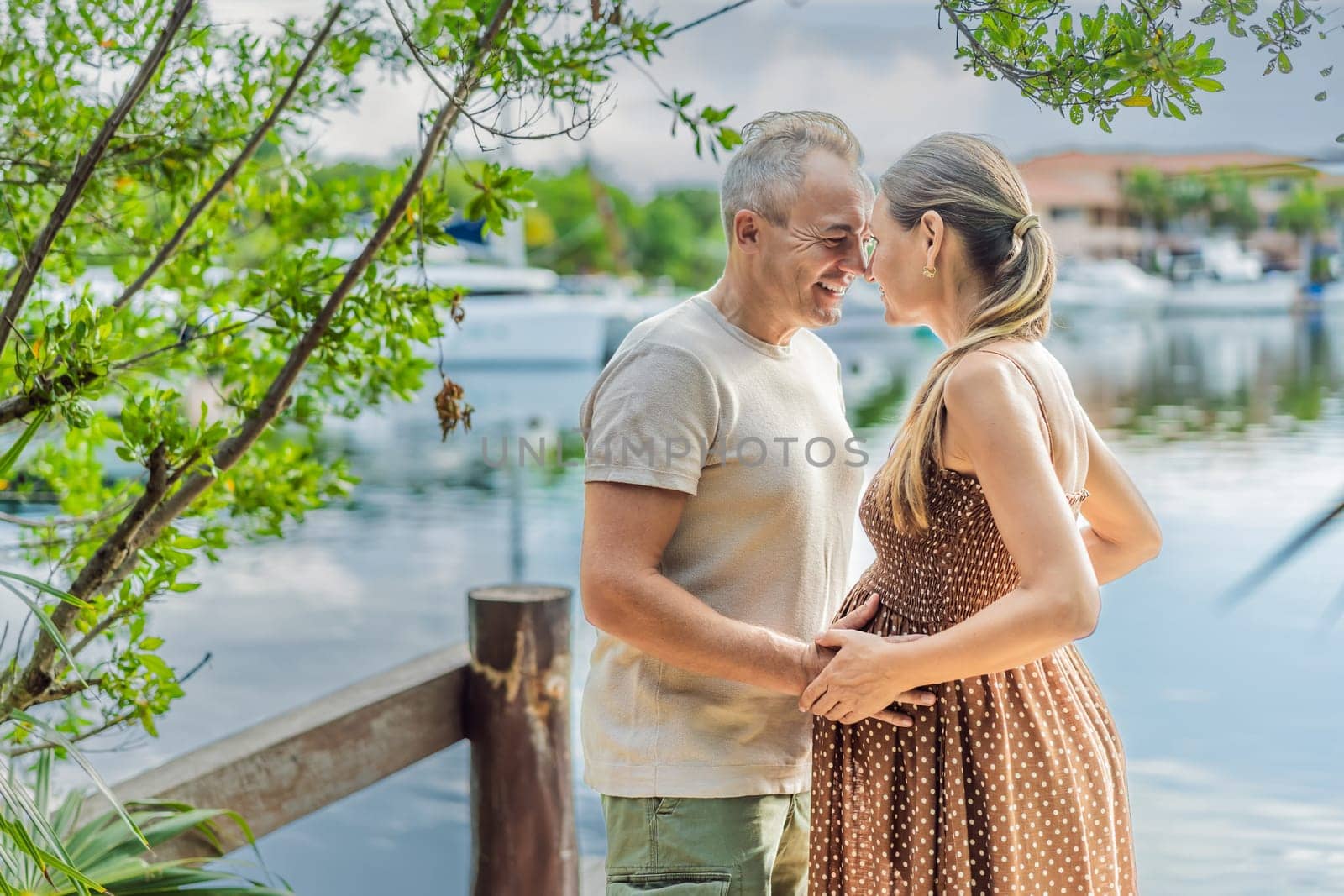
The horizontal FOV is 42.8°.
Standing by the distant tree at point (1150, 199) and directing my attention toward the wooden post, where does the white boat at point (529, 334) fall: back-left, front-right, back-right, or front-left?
front-right

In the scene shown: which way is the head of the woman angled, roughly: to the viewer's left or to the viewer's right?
to the viewer's left

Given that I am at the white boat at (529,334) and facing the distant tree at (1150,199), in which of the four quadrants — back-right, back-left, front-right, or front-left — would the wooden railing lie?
back-right

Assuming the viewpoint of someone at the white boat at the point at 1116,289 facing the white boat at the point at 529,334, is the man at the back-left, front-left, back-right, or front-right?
front-left
